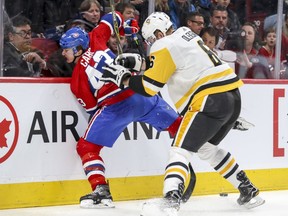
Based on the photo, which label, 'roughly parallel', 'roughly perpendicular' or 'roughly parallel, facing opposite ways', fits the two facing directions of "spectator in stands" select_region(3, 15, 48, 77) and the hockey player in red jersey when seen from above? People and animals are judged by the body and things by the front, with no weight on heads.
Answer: roughly parallel, facing opposite ways

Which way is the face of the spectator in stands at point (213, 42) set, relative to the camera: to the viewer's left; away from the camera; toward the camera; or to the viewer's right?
toward the camera

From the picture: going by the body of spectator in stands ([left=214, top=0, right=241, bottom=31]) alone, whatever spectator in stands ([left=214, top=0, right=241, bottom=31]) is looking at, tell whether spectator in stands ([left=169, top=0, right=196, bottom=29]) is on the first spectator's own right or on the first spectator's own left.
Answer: on the first spectator's own right

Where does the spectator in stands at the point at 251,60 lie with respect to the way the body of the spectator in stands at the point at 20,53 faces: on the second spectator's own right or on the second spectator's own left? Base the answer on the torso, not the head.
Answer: on the second spectator's own left

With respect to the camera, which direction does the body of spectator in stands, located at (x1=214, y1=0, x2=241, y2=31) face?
toward the camera

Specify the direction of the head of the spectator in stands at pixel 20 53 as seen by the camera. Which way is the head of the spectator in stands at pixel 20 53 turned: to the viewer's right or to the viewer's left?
to the viewer's right

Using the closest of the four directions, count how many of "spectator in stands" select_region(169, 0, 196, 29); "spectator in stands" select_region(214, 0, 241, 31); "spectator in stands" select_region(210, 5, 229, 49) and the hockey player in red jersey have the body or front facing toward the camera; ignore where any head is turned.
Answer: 3

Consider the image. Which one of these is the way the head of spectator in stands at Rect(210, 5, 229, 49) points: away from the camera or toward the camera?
toward the camera

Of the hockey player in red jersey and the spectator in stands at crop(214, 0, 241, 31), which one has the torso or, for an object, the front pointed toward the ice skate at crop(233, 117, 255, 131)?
the spectator in stands

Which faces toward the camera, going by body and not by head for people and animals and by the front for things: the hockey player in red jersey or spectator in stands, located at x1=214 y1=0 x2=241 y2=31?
the spectator in stands

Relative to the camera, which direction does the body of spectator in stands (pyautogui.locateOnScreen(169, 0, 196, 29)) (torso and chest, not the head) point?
toward the camera

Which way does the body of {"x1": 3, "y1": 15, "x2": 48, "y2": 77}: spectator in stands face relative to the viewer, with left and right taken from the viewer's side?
facing the viewer and to the right of the viewer

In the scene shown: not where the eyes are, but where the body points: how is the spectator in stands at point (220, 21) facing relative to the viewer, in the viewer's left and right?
facing the viewer
